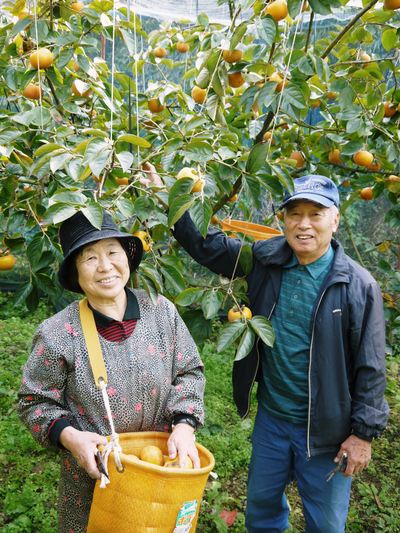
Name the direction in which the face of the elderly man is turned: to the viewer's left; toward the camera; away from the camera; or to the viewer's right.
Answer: toward the camera

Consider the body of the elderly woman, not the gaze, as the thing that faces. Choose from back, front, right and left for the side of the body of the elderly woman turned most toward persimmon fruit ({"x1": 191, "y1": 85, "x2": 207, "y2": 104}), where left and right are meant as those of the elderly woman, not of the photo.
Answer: back

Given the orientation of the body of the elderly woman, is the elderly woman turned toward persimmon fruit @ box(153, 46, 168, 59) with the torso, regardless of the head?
no

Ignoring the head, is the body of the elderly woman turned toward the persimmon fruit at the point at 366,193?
no

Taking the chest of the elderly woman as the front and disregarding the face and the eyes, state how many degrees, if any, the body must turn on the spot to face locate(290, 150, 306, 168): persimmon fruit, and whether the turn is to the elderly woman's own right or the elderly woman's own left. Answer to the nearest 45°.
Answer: approximately 135° to the elderly woman's own left

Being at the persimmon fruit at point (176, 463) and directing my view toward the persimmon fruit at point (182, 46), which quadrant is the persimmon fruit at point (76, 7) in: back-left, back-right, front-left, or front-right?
front-left

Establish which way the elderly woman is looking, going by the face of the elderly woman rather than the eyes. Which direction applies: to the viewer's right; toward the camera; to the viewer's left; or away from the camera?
toward the camera

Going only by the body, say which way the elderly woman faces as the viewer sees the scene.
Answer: toward the camera

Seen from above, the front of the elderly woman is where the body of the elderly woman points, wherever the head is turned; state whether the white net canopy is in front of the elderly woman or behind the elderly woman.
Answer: behind

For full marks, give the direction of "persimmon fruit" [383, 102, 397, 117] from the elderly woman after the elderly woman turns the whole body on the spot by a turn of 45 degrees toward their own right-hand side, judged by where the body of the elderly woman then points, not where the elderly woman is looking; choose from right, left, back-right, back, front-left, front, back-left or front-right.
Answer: back
